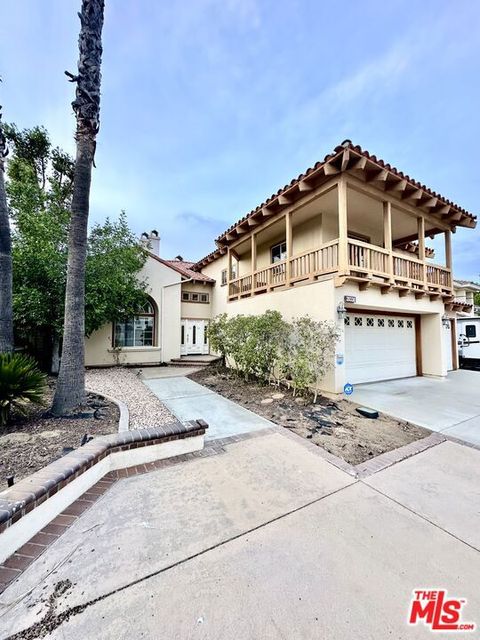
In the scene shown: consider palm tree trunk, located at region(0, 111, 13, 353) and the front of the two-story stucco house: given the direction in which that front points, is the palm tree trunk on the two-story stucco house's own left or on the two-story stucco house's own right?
on the two-story stucco house's own right

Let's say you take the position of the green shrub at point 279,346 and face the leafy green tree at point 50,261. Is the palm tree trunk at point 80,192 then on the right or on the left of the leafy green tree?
left

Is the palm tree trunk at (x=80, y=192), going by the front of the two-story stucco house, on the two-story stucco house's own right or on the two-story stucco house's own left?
on the two-story stucco house's own right

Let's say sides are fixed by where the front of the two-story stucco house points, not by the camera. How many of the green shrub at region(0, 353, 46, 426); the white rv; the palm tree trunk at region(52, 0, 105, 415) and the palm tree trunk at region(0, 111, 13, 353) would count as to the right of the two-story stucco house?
3

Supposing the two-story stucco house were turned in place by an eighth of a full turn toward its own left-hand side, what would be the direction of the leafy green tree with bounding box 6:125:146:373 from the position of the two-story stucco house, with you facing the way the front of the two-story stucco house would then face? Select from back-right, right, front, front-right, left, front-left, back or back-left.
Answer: back

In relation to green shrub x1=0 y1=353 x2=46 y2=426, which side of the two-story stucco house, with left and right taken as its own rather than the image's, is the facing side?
right

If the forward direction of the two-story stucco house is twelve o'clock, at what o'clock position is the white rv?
The white rv is roughly at 9 o'clock from the two-story stucco house.
